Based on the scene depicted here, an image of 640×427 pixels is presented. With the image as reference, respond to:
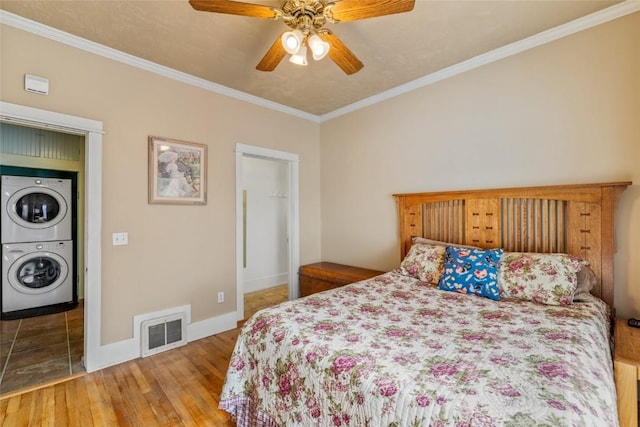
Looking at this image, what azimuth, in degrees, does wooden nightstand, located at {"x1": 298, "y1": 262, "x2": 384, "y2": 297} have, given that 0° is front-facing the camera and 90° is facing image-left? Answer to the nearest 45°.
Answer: approximately 45°

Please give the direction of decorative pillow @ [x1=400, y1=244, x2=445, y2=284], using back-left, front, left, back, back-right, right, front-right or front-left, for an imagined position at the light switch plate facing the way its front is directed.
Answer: front-left

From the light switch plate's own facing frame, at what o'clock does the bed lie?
The bed is roughly at 11 o'clock from the light switch plate.

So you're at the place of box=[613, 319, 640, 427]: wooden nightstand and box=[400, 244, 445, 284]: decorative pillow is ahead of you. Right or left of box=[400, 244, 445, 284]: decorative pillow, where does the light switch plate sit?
left

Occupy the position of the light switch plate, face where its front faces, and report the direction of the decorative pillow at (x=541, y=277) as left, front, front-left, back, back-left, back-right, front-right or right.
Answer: front-left

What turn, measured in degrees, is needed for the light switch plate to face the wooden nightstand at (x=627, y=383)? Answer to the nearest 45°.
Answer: approximately 45° to its left

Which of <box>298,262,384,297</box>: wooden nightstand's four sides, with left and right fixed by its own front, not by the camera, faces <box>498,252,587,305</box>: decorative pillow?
left

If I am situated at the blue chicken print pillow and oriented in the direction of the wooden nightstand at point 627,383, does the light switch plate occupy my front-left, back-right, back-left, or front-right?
back-right

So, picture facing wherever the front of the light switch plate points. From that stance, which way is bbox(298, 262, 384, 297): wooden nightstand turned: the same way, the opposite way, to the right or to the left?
to the right

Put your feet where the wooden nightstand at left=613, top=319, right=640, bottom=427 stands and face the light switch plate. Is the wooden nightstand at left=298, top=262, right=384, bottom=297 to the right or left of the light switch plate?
right
